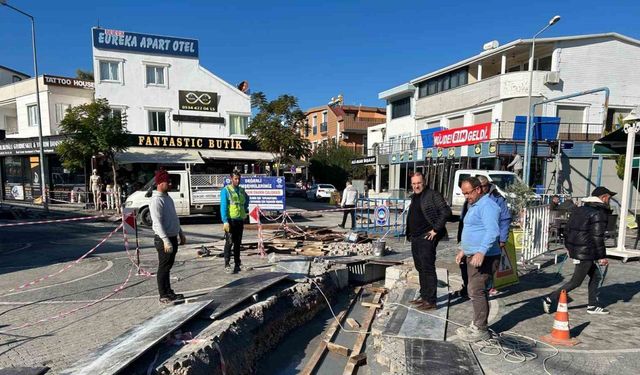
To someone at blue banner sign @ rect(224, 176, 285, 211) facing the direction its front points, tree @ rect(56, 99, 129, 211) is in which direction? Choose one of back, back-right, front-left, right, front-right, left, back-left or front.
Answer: back-right

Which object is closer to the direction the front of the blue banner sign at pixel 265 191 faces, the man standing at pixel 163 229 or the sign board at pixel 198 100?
the man standing

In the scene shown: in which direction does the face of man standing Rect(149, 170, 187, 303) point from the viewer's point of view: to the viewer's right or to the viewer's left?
to the viewer's right

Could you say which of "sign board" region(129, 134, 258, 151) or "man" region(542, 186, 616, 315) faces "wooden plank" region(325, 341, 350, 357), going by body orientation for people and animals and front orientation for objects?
the sign board

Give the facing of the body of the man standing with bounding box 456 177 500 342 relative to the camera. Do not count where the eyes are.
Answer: to the viewer's left

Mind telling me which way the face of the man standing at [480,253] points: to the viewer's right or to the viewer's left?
to the viewer's left

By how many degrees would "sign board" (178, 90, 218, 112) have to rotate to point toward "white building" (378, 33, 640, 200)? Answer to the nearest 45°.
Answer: approximately 45° to its left

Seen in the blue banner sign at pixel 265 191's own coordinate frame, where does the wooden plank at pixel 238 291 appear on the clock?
The wooden plank is roughly at 12 o'clock from the blue banner sign.
